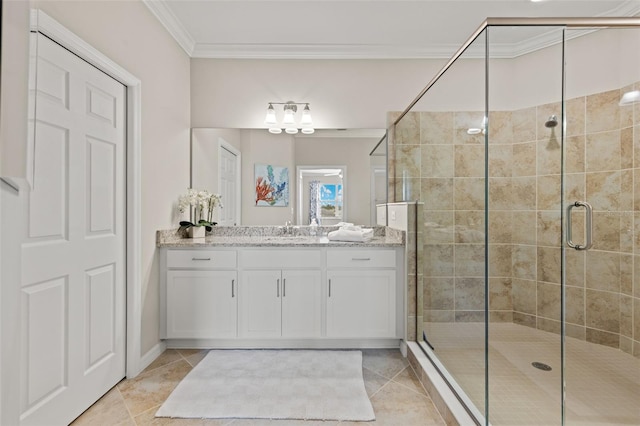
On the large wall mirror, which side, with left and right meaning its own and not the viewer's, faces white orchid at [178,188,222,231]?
right

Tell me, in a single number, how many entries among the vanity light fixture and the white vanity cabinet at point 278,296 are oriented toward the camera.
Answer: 2

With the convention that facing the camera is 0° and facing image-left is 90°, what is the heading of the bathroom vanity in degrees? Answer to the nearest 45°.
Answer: approximately 0°

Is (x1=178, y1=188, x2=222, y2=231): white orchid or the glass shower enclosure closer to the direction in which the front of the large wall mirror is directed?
the glass shower enclosure

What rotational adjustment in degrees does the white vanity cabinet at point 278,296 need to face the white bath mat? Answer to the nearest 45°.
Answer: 0° — it already faces it

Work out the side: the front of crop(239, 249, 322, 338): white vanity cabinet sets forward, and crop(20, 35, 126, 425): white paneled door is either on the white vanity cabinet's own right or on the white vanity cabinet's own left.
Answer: on the white vanity cabinet's own right

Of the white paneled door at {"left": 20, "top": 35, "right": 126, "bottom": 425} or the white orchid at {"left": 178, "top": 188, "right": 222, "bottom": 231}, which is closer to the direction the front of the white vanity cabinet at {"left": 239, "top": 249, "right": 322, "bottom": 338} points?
the white paneled door

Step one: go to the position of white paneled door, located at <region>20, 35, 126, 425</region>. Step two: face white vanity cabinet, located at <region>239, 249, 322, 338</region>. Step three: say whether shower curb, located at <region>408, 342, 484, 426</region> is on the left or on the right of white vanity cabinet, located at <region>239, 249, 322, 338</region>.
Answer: right

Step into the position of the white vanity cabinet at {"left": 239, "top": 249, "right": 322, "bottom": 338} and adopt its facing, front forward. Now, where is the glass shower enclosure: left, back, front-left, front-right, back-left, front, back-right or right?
front-left
